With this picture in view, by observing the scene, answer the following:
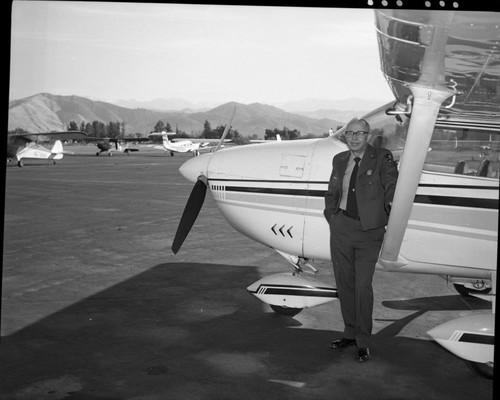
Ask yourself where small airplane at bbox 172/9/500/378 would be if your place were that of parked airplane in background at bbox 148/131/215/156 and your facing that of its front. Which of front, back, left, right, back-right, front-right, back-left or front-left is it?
front-right

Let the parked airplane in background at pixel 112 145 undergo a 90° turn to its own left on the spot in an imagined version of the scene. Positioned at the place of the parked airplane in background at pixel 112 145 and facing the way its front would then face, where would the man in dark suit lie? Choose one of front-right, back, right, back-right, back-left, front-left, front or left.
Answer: front-right

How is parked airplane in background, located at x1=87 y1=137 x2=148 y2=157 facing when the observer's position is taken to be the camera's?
facing the viewer and to the left of the viewer

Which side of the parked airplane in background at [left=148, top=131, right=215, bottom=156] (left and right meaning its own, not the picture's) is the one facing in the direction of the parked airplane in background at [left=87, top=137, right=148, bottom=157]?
back

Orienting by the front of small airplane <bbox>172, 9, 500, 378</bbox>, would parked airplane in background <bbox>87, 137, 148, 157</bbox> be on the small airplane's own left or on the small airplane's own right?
on the small airplane's own right

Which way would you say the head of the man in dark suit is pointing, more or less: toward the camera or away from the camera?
toward the camera

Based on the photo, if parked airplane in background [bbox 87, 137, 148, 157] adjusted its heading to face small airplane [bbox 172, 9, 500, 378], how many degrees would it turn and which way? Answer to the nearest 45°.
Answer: approximately 45° to its left

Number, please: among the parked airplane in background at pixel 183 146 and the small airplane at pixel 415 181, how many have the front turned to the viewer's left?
1

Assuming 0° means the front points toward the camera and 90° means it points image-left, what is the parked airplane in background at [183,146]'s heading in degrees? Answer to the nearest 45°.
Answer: approximately 315°

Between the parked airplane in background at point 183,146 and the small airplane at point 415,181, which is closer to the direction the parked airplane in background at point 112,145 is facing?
the small airplane

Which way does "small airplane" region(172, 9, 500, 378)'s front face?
to the viewer's left

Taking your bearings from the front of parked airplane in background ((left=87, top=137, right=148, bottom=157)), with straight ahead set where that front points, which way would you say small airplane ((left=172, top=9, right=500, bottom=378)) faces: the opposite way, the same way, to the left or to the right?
to the right

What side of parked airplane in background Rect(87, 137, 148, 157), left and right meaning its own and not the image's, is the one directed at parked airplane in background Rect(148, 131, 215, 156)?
left

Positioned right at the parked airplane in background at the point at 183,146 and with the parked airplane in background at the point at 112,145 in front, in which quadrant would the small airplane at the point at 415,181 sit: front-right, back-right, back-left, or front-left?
back-left
